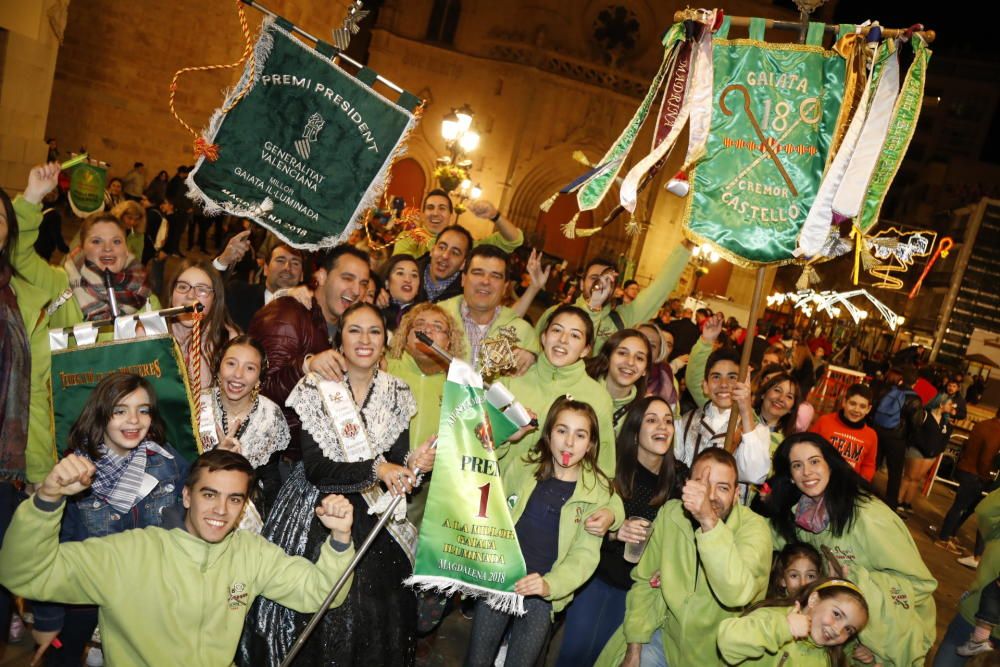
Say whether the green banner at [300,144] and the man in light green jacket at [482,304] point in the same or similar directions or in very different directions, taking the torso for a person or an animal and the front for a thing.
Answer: same or similar directions

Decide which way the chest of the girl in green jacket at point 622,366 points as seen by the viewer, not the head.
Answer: toward the camera

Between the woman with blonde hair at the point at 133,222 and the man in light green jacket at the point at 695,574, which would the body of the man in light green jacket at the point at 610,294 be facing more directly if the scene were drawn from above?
the man in light green jacket

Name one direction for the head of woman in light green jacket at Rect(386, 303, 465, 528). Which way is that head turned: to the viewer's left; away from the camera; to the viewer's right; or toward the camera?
toward the camera

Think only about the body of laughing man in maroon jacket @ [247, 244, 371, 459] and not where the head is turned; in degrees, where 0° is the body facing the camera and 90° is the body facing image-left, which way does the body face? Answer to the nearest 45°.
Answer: approximately 315°

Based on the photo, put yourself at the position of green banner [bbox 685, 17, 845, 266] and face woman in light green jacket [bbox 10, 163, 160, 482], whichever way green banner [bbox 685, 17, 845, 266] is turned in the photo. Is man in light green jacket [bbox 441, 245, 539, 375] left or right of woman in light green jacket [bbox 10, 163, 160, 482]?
right

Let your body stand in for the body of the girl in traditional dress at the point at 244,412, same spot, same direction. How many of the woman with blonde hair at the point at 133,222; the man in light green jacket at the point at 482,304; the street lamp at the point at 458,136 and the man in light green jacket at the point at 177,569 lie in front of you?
1

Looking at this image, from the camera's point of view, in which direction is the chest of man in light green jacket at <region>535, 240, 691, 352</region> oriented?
toward the camera

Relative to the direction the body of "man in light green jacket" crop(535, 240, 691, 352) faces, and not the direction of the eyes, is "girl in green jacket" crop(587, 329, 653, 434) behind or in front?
in front

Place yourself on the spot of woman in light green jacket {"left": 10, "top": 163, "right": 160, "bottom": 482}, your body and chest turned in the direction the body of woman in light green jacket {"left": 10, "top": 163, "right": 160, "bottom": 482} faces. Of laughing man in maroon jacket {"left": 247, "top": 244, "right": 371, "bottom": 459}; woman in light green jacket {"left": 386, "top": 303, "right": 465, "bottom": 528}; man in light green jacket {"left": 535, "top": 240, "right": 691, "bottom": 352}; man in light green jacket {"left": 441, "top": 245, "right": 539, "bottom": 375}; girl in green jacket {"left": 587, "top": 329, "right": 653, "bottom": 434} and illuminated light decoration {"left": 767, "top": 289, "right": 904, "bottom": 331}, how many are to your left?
6

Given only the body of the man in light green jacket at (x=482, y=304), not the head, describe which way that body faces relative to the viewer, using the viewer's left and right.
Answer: facing the viewer

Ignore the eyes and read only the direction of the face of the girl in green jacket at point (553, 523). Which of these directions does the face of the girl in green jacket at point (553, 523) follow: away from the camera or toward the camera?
toward the camera

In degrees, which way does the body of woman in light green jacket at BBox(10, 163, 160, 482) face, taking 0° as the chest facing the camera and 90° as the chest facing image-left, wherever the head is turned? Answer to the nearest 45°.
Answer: approximately 0°

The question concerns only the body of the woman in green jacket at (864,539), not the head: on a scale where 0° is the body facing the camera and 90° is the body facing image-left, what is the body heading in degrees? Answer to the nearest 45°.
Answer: approximately 45°

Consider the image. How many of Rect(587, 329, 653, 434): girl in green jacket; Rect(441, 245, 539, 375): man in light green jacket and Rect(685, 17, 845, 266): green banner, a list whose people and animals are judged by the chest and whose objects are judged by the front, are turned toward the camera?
3

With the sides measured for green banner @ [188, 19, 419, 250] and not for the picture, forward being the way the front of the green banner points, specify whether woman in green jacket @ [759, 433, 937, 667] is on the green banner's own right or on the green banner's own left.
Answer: on the green banner's own left
